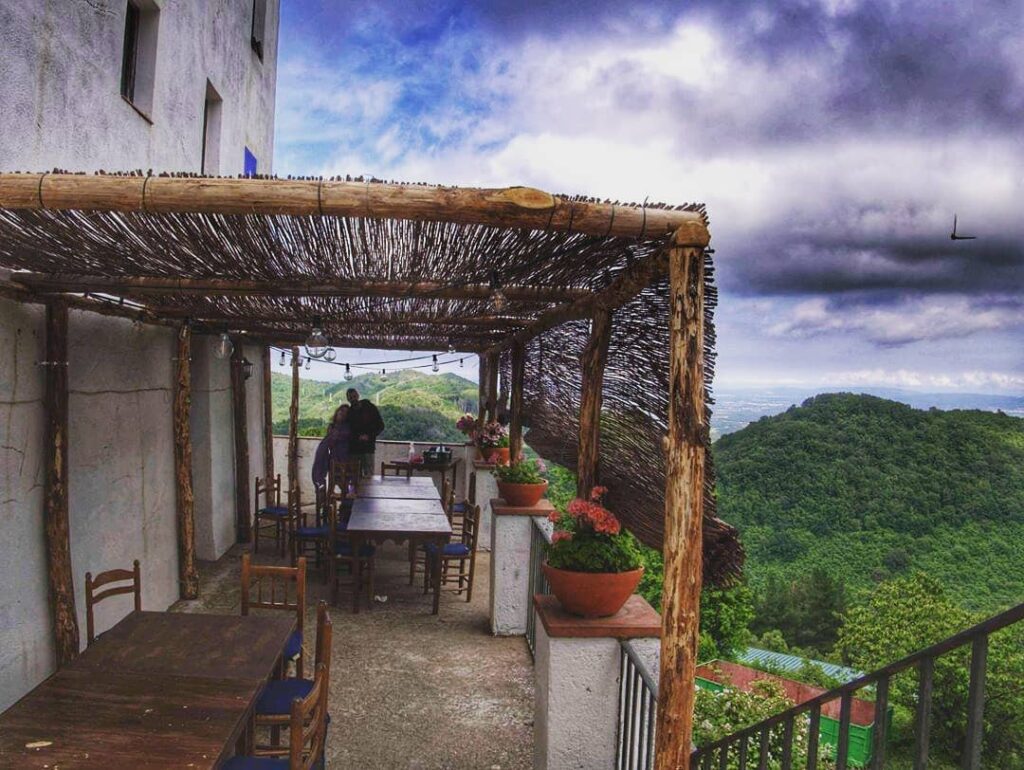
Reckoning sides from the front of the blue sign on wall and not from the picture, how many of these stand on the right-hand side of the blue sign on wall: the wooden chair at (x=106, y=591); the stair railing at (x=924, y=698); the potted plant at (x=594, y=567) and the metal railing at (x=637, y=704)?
4

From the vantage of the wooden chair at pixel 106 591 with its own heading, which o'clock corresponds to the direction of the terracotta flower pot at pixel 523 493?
The terracotta flower pot is roughly at 10 o'clock from the wooden chair.

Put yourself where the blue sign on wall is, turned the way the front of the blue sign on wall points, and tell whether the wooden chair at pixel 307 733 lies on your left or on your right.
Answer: on your right

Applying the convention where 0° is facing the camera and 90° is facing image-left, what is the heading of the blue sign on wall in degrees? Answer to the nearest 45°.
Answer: approximately 270°

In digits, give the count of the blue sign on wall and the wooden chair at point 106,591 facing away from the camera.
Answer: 0

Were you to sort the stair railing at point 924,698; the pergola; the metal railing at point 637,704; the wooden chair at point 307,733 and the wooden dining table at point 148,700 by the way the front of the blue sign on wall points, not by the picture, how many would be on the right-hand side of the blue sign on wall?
5

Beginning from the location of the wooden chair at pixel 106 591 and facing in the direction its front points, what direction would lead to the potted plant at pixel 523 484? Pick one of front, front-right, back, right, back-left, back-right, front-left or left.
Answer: front-left

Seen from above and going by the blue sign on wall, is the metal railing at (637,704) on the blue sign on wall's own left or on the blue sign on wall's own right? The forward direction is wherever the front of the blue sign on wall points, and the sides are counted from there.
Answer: on the blue sign on wall's own right

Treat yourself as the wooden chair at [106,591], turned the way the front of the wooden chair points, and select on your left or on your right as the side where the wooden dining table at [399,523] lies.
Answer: on your left

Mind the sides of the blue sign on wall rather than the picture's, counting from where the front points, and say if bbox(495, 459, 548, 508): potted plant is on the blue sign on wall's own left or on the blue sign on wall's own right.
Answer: on the blue sign on wall's own right

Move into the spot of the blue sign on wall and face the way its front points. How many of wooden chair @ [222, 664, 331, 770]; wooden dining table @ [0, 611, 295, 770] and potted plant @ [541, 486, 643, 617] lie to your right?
3

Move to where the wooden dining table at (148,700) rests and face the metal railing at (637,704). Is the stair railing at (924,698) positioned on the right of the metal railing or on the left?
right

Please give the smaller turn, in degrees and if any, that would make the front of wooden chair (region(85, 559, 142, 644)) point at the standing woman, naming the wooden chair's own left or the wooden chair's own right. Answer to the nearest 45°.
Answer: approximately 90° to the wooden chair's own left

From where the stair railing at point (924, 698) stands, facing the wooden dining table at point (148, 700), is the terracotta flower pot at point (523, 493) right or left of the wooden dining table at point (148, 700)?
right

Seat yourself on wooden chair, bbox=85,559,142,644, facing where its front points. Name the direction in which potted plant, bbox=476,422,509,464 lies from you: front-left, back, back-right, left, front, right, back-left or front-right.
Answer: left

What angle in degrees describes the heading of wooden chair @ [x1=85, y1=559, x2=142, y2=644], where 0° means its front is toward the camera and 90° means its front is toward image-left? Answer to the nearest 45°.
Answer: approximately 315°
